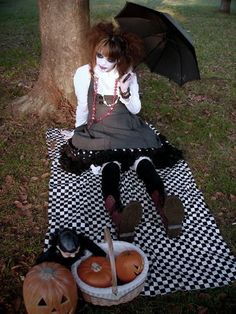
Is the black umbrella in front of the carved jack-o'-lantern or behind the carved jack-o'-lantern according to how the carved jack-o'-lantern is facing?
behind

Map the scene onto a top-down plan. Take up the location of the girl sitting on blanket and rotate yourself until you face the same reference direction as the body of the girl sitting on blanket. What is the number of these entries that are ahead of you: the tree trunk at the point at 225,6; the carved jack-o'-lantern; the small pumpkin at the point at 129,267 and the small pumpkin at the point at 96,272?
3

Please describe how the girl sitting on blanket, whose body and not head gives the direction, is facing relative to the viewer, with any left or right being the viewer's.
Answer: facing the viewer

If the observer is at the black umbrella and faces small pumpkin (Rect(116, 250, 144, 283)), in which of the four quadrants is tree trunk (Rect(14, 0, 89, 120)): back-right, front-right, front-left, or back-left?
back-right

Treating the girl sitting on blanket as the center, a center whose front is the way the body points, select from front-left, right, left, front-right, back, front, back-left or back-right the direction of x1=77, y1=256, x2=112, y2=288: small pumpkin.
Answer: front

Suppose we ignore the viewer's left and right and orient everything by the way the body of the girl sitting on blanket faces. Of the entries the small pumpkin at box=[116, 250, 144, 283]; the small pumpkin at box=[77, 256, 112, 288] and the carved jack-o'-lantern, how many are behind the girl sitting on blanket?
0

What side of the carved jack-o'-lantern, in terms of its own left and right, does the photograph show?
front

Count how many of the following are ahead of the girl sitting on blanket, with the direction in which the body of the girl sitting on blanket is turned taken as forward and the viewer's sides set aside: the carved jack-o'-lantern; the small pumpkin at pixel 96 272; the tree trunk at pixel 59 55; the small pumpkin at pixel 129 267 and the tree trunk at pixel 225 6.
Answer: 3

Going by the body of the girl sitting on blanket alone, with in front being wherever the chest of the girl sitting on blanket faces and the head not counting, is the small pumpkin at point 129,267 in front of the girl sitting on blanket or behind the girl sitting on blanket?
in front

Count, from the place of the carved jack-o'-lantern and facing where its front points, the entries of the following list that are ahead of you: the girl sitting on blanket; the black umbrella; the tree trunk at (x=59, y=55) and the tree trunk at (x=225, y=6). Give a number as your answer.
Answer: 0

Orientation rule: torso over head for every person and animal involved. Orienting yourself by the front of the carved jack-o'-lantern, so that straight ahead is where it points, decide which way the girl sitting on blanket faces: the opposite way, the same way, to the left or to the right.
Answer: the same way

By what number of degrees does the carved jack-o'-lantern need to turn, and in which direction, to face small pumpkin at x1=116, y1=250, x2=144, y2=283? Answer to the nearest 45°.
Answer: approximately 90° to its left

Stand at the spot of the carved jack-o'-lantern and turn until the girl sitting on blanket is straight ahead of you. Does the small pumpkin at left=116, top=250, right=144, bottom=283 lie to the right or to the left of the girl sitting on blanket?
right

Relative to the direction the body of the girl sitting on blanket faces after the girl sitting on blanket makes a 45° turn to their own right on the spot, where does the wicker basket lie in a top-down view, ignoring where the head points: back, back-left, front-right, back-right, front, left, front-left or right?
front-left

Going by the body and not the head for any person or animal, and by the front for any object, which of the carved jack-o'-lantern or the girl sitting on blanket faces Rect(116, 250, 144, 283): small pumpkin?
the girl sitting on blanket

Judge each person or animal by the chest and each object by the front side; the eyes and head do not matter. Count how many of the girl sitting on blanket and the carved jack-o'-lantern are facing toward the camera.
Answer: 2
